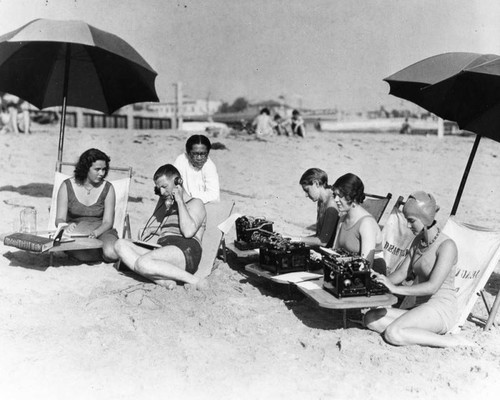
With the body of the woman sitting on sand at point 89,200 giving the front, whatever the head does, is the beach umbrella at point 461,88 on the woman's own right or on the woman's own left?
on the woman's own left

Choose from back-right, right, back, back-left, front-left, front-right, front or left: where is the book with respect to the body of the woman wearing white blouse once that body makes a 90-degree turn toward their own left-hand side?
back-right

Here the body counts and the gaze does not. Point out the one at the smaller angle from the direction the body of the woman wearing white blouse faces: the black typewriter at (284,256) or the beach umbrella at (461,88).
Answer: the black typewriter

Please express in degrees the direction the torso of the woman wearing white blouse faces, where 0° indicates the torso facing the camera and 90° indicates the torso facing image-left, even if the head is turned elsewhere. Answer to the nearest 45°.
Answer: approximately 0°

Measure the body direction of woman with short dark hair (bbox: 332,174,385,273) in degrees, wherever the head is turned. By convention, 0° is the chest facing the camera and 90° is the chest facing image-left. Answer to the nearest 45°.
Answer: approximately 45°

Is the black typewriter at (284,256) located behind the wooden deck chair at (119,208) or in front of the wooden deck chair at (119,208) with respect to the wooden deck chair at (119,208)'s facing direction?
in front

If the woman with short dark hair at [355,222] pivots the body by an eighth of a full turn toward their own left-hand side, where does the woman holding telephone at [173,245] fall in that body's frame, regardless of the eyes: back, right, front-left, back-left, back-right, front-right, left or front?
right

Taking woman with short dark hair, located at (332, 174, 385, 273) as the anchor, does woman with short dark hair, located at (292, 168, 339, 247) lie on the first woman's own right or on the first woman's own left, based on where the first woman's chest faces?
on the first woman's own right

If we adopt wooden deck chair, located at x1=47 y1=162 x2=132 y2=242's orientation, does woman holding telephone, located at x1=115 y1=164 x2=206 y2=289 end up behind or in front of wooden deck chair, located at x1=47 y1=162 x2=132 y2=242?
in front

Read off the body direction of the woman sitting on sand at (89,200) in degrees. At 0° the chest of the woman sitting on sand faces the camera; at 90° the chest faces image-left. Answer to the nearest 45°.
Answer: approximately 0°

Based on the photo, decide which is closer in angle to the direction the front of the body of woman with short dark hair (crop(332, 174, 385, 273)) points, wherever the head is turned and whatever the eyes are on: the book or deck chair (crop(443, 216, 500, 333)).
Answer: the book
